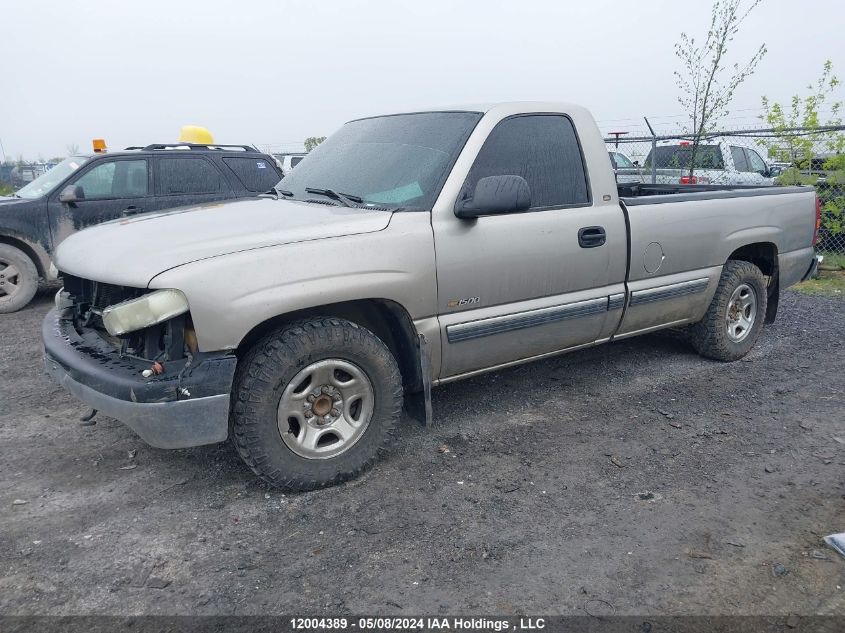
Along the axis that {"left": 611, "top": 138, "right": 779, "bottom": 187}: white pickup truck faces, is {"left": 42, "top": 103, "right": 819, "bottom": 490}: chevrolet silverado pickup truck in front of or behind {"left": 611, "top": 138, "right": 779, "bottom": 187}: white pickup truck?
behind

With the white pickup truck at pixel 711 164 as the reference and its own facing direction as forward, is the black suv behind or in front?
behind

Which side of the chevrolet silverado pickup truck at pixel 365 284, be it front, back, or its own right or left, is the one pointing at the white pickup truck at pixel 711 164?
back

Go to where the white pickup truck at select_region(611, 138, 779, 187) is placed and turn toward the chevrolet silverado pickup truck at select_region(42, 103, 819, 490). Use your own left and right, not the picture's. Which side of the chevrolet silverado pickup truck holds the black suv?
right

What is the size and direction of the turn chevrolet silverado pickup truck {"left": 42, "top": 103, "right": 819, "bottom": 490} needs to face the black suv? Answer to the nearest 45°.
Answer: approximately 90° to its right

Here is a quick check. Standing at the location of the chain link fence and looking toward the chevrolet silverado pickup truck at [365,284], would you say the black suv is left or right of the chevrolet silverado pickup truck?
right

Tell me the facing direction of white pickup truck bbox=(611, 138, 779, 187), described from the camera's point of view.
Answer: facing away from the viewer and to the right of the viewer

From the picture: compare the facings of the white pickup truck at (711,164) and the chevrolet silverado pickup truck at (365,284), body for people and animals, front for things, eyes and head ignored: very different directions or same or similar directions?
very different directions
